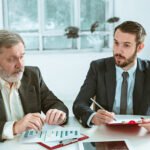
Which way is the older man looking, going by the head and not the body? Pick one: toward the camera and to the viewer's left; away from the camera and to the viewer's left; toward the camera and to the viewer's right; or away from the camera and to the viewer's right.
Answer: toward the camera and to the viewer's right

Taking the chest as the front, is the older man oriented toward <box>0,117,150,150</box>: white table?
yes

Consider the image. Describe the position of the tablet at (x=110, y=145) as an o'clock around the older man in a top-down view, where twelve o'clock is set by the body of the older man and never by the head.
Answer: The tablet is roughly at 12 o'clock from the older man.

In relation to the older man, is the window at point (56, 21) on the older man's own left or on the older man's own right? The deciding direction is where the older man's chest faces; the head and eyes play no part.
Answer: on the older man's own left

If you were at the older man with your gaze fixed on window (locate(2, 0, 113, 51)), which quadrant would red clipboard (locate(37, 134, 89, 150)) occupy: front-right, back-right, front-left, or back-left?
back-right

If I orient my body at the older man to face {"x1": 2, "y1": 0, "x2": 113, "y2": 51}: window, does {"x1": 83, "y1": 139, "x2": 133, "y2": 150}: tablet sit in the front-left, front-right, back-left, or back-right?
back-right

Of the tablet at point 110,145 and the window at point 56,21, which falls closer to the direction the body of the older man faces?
the tablet

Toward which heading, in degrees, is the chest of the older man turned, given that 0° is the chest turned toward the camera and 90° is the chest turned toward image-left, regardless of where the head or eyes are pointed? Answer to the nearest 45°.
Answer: approximately 315°
